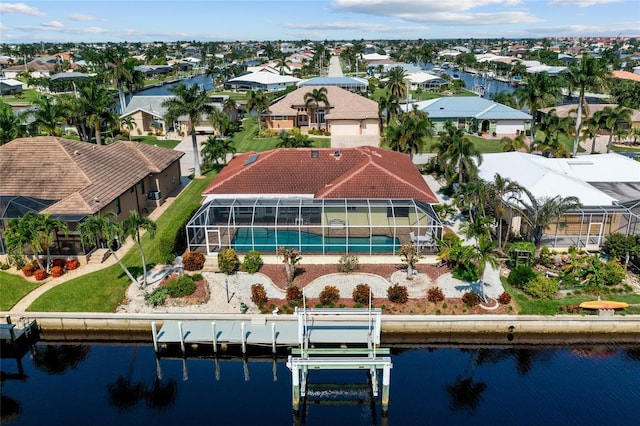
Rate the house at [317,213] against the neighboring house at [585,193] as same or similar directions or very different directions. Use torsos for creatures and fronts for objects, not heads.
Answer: same or similar directions

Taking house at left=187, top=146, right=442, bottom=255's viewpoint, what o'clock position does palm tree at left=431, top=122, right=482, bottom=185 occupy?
The palm tree is roughly at 2 o'clock from the house.

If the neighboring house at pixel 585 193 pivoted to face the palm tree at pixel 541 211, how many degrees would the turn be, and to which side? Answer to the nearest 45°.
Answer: approximately 135° to its left

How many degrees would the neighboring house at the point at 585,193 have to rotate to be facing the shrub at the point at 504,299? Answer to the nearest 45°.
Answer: approximately 180°

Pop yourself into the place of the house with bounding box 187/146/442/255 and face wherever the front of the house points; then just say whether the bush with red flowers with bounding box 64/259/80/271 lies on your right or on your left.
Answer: on your left

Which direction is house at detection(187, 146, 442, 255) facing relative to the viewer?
away from the camera

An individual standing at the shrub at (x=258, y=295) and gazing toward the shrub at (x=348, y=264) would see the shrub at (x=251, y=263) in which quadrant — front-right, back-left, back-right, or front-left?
front-left

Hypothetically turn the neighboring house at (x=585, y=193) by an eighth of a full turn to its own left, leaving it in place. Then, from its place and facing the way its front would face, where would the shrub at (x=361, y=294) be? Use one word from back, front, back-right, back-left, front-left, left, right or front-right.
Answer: left

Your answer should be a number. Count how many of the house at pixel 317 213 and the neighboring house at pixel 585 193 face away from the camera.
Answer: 2

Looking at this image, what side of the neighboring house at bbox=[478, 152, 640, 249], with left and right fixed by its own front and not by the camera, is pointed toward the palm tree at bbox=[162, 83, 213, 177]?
left

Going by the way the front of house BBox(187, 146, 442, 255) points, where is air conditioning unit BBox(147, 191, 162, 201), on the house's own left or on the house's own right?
on the house's own left

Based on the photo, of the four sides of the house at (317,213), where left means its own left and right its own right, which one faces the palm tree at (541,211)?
right

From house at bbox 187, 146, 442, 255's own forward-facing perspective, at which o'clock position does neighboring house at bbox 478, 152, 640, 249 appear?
The neighboring house is roughly at 3 o'clock from the house.

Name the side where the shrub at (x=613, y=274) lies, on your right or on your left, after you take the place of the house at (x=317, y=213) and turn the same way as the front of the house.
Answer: on your right

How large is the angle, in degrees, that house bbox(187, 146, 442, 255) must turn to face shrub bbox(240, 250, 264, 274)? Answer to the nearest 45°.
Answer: approximately 135° to its left

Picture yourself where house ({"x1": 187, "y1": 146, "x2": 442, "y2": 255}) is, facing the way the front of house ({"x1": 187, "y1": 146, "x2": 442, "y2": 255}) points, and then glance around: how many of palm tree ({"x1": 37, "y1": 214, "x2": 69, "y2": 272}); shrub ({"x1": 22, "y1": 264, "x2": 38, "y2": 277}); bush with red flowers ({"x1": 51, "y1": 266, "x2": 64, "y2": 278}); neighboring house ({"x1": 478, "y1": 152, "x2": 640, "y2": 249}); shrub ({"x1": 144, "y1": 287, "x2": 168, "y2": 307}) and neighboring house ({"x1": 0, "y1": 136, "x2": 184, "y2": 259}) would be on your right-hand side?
1

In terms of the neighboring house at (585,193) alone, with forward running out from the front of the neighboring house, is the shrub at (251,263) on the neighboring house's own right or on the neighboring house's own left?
on the neighboring house's own left

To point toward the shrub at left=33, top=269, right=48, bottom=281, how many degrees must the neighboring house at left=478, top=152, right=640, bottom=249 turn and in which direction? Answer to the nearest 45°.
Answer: approximately 135° to its left

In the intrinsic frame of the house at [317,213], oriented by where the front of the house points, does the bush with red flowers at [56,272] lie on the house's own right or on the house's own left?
on the house's own left

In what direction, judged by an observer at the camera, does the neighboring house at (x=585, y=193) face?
facing away from the viewer

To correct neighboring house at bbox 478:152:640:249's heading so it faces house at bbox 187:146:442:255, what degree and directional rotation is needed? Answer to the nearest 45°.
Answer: approximately 135° to its left
